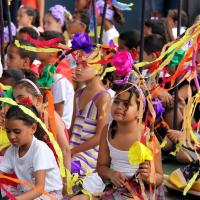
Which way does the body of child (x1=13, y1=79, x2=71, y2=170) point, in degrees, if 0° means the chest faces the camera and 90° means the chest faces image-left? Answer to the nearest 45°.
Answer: approximately 45°

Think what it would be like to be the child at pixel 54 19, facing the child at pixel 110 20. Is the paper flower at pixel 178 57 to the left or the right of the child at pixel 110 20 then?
right

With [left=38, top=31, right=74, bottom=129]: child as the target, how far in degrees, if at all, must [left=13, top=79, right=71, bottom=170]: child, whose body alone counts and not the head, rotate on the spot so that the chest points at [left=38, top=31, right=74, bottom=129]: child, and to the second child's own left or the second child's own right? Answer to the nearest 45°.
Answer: approximately 135° to the second child's own right

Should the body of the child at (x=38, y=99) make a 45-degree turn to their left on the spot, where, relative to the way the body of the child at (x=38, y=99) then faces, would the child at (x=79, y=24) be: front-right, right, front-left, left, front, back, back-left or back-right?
back

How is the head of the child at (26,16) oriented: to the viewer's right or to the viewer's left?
to the viewer's left
